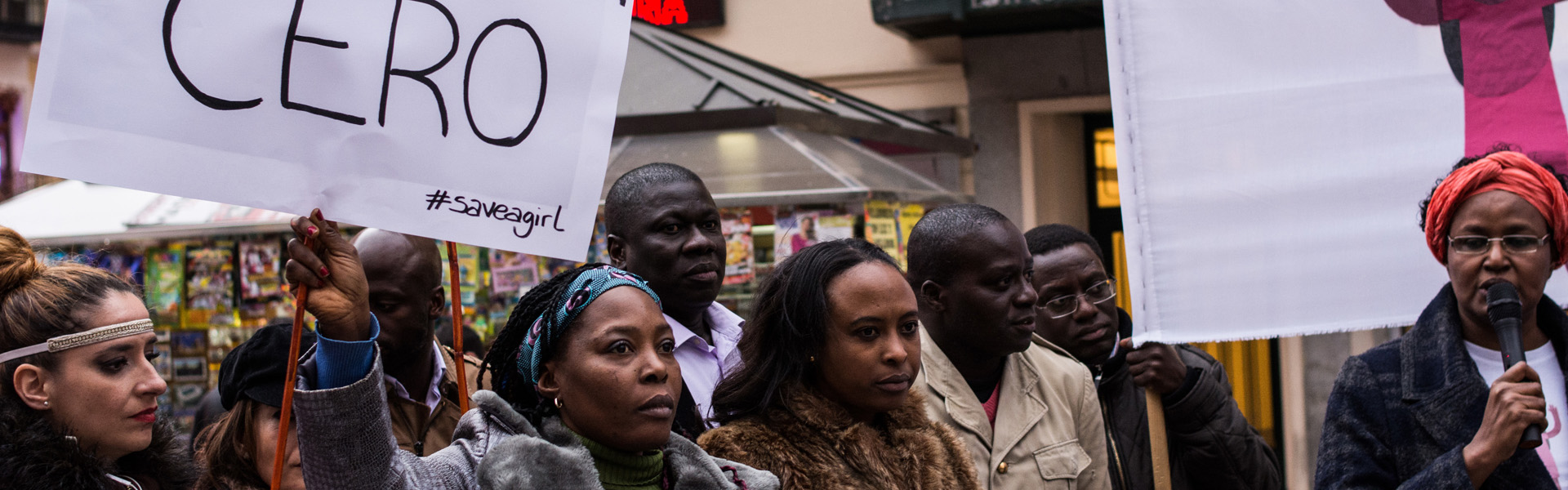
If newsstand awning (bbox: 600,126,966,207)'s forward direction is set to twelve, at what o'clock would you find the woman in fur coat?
The woman in fur coat is roughly at 12 o'clock from the newsstand awning.

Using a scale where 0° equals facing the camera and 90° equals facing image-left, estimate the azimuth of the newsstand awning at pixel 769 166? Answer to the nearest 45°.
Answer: approximately 0°

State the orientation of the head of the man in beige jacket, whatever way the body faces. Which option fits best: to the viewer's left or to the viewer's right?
to the viewer's right

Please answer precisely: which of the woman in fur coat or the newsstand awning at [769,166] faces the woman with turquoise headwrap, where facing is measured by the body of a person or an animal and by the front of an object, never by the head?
the newsstand awning

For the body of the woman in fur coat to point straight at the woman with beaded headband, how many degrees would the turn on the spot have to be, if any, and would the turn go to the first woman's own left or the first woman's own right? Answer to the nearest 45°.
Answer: approximately 135° to the first woman's own right

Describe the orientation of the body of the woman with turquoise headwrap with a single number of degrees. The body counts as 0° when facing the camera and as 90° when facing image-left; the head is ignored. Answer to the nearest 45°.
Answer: approximately 315°
